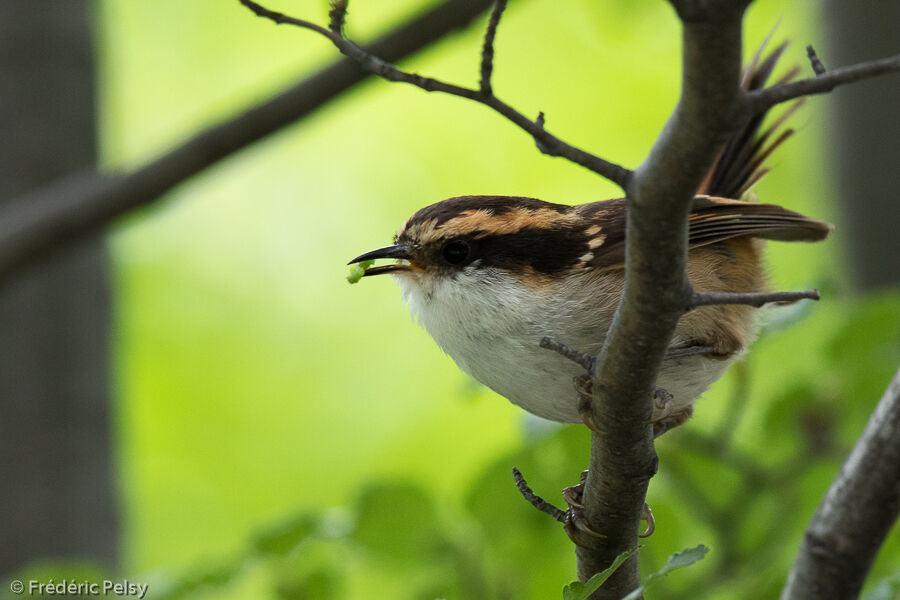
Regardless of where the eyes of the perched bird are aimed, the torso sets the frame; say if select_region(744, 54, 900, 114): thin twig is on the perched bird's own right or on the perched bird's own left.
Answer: on the perched bird's own left

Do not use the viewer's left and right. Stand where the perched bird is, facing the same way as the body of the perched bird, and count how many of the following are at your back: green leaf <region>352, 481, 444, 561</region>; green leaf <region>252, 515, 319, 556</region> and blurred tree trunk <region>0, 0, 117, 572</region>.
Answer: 0

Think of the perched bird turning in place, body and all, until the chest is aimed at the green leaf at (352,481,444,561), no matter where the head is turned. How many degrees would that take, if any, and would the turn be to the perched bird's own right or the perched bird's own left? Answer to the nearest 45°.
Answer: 0° — it already faces it

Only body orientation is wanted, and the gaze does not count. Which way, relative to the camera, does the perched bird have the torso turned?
to the viewer's left

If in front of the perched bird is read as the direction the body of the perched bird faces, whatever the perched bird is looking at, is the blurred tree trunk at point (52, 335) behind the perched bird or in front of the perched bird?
in front

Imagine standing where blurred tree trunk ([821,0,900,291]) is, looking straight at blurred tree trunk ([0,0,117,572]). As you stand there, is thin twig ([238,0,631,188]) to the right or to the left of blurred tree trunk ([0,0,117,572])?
left

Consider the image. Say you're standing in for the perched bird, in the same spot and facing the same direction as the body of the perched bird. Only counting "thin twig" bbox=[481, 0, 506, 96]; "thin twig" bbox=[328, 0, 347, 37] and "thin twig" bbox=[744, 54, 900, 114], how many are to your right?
0
